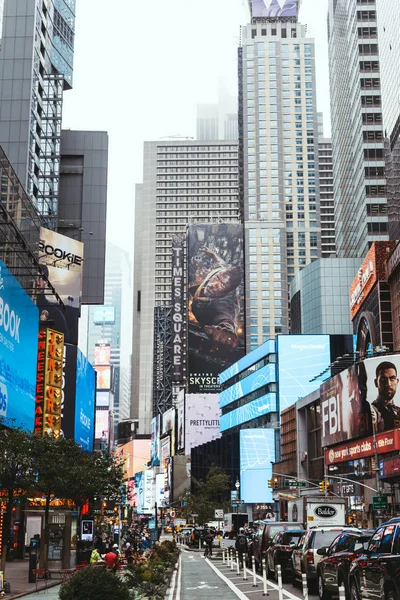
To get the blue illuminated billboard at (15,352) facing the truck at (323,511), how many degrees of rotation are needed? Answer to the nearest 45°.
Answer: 0° — it already faces it

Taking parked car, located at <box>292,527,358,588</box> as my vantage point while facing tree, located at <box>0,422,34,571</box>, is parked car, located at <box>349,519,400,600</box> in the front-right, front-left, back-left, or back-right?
back-left

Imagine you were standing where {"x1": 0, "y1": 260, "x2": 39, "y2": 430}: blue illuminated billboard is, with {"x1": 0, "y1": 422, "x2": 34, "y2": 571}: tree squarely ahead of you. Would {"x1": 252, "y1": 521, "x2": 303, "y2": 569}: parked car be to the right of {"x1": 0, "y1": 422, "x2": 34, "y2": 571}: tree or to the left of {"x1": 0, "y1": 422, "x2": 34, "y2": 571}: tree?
left

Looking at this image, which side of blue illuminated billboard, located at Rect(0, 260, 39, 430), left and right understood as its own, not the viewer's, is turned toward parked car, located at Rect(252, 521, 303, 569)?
front

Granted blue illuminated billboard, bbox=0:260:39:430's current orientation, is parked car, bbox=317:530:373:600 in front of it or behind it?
in front

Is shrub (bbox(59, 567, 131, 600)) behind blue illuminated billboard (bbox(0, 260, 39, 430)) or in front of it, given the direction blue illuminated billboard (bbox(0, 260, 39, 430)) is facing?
in front

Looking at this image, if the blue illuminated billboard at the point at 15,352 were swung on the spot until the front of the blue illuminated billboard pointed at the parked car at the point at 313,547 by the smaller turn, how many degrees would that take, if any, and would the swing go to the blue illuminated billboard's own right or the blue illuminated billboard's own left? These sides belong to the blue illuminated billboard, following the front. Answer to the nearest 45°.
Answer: approximately 45° to the blue illuminated billboard's own right

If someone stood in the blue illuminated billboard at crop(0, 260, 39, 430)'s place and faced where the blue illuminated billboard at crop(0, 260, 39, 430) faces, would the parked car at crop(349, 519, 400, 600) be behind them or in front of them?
in front

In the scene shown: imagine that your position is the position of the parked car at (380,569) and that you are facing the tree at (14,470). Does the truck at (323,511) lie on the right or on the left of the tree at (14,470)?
right

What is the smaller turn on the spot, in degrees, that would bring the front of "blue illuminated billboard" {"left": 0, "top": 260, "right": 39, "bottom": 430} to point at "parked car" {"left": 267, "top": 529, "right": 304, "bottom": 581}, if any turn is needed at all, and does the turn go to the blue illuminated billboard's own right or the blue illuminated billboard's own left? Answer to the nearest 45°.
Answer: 0° — it already faces it

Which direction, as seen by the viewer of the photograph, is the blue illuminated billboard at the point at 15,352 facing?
facing the viewer and to the right of the viewer
